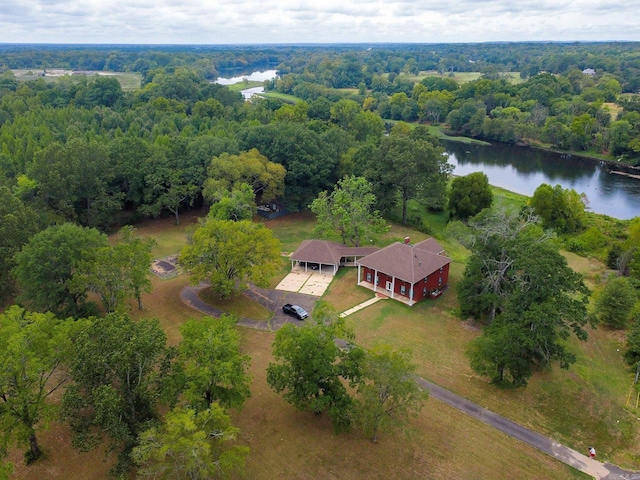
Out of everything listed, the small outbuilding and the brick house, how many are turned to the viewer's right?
0

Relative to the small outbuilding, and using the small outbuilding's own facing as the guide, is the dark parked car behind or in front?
in front

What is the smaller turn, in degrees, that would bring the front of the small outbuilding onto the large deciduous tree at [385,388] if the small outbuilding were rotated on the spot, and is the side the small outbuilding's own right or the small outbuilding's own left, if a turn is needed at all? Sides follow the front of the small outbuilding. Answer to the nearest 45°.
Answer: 0° — it already faces it

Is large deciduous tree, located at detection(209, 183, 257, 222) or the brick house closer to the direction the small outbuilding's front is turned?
the brick house

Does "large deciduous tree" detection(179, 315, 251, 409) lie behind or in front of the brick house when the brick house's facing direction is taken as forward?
in front

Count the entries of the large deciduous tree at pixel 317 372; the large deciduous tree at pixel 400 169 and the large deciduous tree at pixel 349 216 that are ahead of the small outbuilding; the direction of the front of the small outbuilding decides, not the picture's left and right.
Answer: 1

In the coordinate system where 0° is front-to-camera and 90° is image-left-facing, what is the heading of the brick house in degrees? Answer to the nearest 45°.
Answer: approximately 45°

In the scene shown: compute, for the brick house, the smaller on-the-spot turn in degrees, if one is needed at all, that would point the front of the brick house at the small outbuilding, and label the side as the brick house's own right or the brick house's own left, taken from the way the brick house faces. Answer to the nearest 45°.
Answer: approximately 90° to the brick house's own right

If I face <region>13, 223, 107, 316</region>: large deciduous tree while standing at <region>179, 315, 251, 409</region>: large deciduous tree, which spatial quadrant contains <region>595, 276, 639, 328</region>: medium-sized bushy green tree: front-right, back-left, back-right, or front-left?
back-right

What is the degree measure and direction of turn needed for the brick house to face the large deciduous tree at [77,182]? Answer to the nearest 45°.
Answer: approximately 45° to its right

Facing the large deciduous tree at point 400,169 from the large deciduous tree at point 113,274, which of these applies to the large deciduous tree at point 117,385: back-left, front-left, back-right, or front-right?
back-right

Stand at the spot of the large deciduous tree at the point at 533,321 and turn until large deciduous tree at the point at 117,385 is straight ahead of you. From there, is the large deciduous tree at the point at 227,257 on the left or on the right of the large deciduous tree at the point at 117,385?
right

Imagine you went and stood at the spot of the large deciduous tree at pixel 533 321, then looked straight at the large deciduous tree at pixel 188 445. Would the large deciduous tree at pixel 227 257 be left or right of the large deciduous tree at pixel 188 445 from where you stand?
right

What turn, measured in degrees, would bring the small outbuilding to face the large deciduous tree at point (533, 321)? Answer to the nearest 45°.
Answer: approximately 45° to its left

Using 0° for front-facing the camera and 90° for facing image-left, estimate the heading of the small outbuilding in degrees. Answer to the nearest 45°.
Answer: approximately 0°

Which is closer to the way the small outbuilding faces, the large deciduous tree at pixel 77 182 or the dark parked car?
the dark parked car
